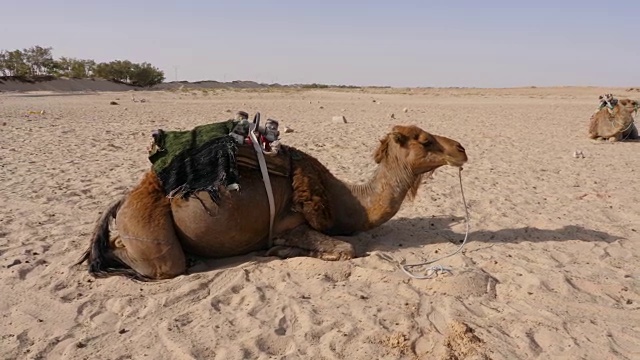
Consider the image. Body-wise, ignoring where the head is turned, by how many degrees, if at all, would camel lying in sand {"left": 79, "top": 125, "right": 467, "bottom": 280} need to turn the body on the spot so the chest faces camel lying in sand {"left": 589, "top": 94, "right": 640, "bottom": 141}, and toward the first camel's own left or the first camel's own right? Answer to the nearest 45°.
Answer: approximately 45° to the first camel's own left

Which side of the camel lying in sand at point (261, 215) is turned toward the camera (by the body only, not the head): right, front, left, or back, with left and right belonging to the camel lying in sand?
right
